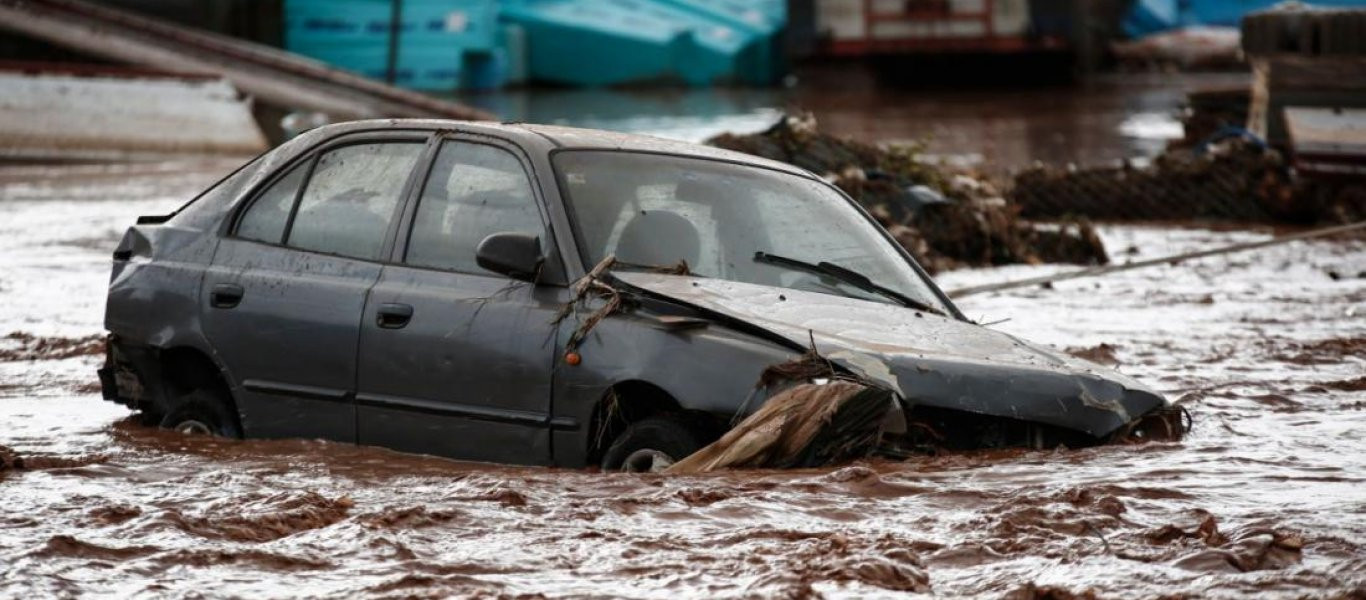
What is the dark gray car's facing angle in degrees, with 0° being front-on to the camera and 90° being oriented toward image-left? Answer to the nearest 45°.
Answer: approximately 315°

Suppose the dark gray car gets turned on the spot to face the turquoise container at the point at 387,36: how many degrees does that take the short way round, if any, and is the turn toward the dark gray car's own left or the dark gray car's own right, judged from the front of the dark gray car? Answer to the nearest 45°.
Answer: approximately 135° to the dark gray car's own left

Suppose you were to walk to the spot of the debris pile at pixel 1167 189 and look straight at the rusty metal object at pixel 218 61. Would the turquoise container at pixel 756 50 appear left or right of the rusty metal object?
right

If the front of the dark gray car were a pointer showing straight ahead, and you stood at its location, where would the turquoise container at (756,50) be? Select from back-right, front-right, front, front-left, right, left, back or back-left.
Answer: back-left

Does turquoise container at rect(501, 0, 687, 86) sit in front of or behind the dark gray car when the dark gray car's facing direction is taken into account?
behind

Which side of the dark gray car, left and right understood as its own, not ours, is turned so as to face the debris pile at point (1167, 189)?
left
